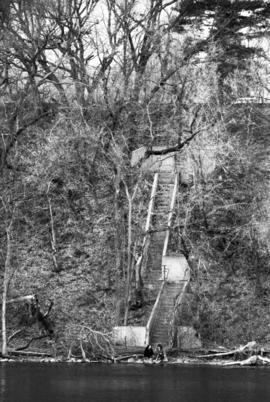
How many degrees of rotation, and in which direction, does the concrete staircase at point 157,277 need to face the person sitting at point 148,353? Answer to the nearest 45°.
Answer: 0° — it already faces them

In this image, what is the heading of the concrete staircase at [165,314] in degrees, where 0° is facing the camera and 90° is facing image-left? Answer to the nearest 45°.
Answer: approximately 0°

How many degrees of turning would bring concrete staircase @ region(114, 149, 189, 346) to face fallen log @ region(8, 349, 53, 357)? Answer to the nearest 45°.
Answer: approximately 45° to its right

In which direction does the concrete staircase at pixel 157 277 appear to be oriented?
toward the camera

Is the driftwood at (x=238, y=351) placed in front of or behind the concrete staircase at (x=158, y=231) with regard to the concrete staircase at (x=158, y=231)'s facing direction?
in front

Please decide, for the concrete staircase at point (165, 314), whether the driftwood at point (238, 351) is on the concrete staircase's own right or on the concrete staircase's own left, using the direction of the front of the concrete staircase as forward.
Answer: on the concrete staircase's own left

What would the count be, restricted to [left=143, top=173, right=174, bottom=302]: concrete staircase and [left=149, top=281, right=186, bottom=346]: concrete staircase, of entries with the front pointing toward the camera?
2

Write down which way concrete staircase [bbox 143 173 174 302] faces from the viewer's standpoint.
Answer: facing the viewer

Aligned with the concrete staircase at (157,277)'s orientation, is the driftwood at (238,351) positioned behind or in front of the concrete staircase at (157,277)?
in front

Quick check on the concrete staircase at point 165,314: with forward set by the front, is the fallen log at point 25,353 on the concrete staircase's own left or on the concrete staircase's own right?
on the concrete staircase's own right
